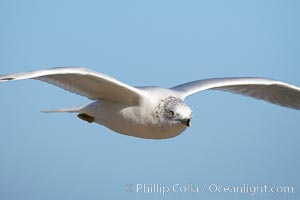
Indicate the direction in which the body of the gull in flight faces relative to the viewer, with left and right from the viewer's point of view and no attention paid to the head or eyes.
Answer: facing the viewer and to the right of the viewer
